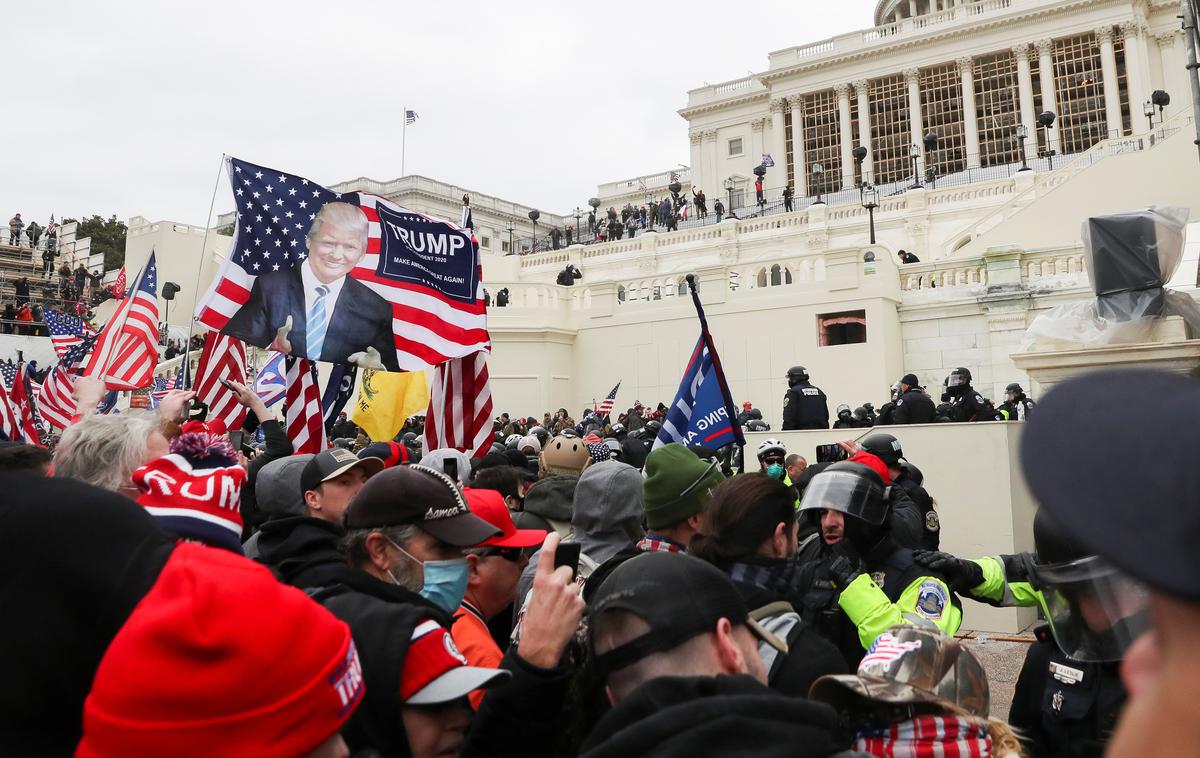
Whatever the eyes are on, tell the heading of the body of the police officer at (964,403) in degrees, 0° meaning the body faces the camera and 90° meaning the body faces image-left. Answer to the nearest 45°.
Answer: approximately 45°

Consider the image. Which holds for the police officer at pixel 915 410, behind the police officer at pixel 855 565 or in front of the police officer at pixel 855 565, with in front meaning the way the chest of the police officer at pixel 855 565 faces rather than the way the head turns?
behind

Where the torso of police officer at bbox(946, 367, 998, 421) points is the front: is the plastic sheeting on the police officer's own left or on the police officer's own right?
on the police officer's own left

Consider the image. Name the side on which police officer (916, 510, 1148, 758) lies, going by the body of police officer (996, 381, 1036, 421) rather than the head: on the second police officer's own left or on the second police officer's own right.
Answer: on the second police officer's own left

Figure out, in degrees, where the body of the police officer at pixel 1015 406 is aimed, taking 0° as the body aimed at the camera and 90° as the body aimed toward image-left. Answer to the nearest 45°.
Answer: approximately 45°

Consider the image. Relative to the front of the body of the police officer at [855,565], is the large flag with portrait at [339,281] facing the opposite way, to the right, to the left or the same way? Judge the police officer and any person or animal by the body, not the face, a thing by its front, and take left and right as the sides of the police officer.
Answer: to the left

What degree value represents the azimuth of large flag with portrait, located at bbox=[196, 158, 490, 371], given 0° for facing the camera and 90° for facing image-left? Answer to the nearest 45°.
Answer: approximately 0°
